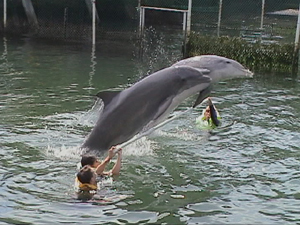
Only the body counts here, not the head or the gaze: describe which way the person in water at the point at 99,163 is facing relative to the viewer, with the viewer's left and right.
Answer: facing to the right of the viewer

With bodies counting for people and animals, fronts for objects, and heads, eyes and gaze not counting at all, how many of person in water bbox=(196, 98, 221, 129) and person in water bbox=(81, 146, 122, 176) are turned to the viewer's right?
1

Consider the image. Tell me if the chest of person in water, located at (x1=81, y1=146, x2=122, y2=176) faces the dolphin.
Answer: yes

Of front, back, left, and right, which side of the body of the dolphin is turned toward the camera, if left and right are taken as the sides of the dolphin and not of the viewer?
right

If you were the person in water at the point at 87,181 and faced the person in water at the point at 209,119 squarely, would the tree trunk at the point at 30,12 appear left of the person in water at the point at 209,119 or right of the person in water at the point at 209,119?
left

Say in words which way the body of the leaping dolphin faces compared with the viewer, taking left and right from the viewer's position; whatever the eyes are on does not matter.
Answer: facing to the right of the viewer

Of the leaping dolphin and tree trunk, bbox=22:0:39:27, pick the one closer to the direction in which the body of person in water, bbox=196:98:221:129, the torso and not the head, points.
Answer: the leaping dolphin
